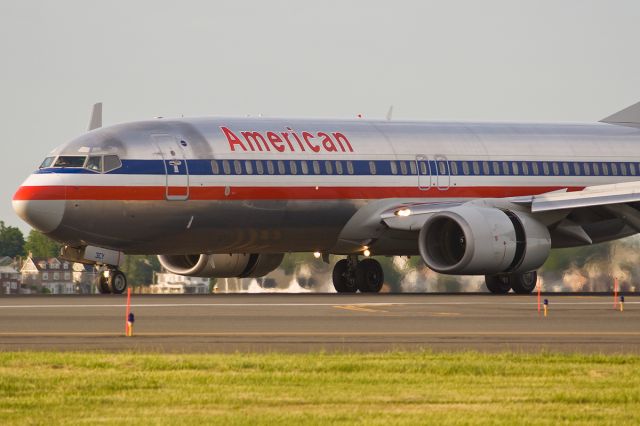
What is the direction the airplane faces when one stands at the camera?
facing the viewer and to the left of the viewer
